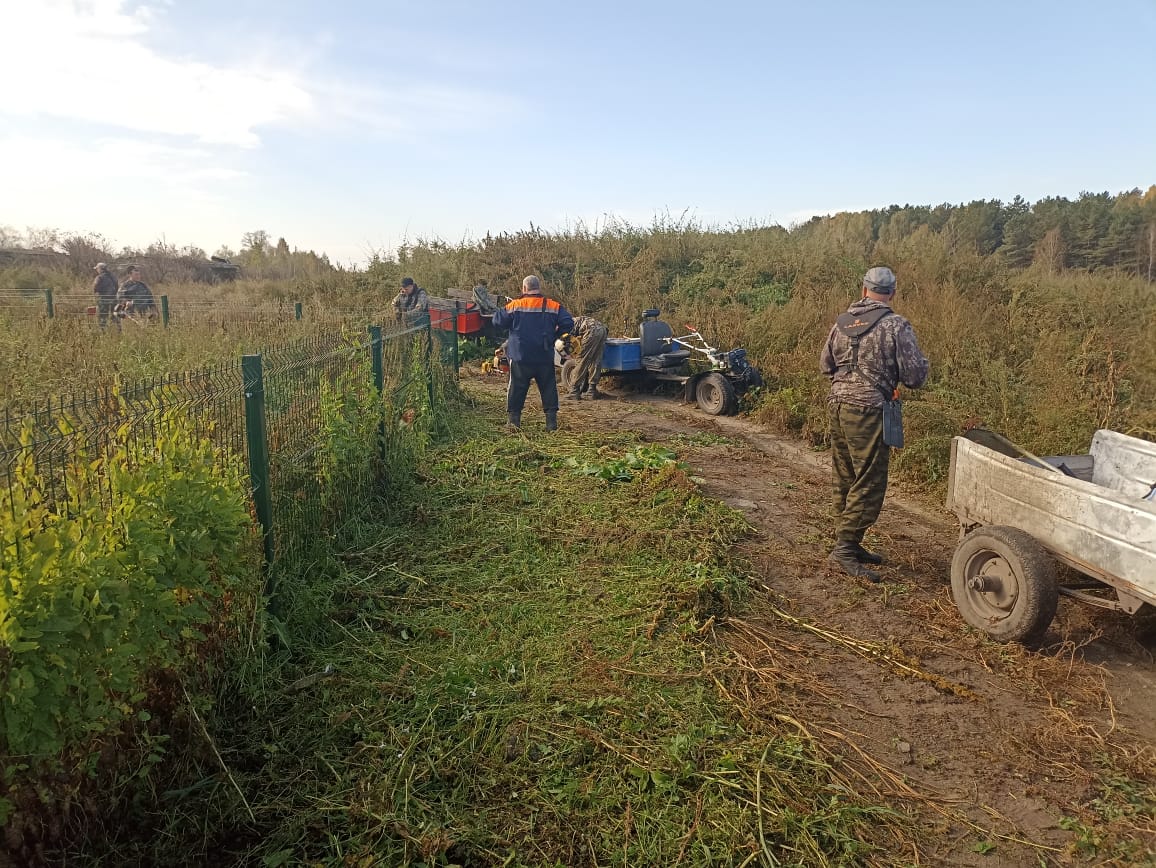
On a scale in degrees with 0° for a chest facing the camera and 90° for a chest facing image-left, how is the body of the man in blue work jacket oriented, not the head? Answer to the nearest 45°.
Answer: approximately 180°

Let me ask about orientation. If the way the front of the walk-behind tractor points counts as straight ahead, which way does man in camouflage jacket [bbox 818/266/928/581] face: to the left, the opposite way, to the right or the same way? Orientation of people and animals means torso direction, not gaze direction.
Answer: to the left

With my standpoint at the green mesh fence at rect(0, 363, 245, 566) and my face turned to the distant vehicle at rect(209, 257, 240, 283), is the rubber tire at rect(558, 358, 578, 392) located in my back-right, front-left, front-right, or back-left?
front-right

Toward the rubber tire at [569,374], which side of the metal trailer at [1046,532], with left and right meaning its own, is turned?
back

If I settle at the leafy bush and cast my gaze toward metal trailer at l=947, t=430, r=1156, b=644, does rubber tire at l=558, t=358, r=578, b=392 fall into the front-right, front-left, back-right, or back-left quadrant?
front-left

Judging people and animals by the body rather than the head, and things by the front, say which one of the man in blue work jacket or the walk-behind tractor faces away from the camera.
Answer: the man in blue work jacket

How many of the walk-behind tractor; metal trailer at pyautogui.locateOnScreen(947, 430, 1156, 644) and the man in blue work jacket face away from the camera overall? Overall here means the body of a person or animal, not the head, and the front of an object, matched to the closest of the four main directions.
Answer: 1

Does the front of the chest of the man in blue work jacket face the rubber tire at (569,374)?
yes

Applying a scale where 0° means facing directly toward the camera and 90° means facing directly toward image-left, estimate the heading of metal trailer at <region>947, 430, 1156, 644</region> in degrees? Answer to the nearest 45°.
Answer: approximately 315°

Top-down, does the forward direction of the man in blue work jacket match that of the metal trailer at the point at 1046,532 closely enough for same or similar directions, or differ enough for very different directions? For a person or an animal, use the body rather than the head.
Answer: very different directions

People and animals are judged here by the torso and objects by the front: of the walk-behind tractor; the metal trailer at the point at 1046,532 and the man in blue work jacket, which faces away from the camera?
the man in blue work jacket

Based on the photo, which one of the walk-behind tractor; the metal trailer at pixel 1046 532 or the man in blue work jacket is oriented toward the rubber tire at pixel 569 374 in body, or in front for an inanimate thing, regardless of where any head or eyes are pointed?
the man in blue work jacket

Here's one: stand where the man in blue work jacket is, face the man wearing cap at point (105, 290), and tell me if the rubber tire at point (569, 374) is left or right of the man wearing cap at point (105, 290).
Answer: right

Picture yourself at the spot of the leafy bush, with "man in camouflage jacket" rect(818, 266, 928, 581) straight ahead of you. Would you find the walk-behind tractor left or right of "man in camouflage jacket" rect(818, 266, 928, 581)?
left
